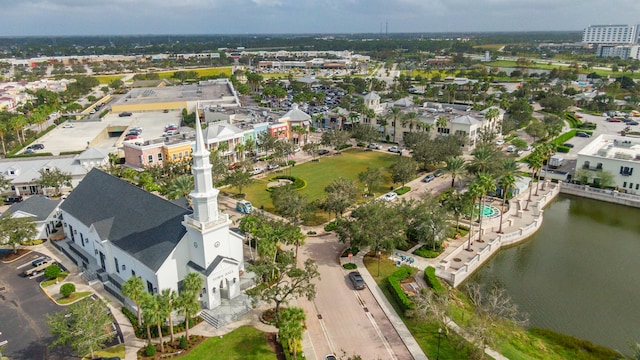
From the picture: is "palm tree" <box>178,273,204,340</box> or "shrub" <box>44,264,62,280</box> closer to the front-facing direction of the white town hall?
the palm tree

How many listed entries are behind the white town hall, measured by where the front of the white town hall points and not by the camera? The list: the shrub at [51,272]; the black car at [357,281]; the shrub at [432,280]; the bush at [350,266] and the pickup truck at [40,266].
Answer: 2

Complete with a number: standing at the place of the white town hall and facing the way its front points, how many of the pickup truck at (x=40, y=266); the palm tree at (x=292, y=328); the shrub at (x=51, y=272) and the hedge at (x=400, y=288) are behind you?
2

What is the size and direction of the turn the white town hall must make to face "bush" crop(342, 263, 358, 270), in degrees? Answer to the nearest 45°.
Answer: approximately 45° to its left

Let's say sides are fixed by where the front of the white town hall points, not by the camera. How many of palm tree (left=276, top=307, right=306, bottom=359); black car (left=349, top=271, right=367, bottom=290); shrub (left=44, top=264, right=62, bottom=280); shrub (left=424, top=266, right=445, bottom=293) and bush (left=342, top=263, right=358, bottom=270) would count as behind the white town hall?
1

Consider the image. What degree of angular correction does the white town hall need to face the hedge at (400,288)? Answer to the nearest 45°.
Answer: approximately 45° to its left

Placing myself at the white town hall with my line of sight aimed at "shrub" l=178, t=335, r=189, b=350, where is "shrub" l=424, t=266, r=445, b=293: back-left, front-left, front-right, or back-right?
front-left

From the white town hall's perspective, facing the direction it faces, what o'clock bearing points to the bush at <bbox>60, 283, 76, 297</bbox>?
The bush is roughly at 5 o'clock from the white town hall.

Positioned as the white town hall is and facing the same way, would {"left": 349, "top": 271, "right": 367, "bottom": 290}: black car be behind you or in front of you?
in front

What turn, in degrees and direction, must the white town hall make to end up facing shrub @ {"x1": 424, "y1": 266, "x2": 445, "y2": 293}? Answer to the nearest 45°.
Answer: approximately 45° to its left

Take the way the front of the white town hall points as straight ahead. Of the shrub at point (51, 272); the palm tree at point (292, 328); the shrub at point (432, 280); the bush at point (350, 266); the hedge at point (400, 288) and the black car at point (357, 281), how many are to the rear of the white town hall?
1

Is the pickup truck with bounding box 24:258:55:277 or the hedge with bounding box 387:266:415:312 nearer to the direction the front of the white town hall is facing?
the hedge

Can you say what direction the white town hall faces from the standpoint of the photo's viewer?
facing the viewer and to the right of the viewer

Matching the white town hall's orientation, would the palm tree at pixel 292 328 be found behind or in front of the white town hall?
in front
